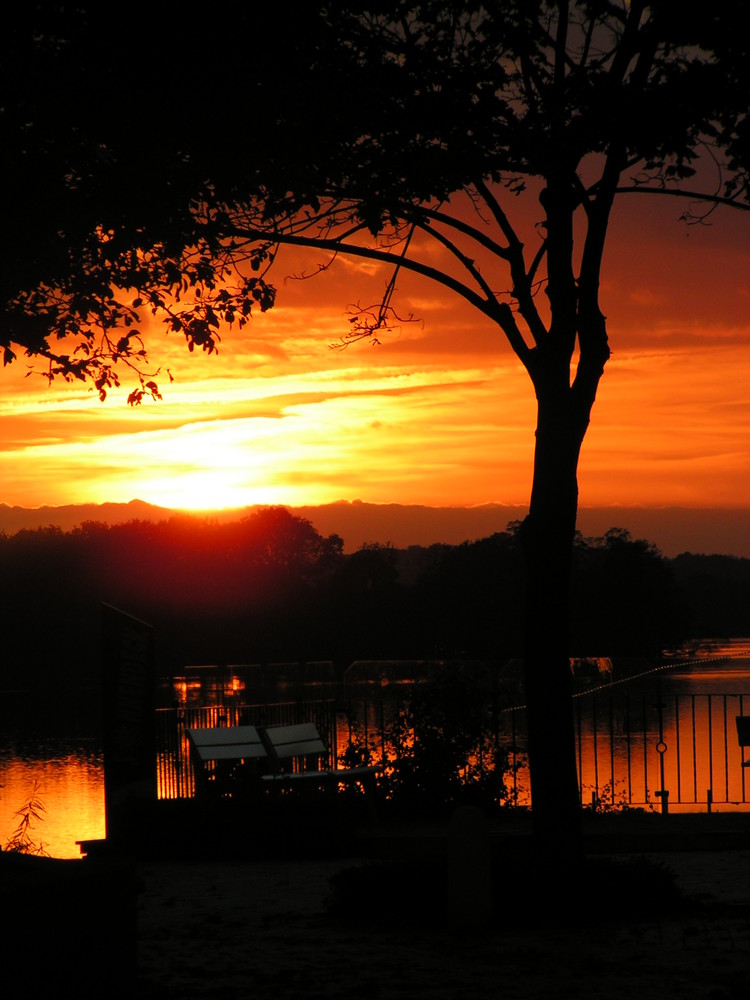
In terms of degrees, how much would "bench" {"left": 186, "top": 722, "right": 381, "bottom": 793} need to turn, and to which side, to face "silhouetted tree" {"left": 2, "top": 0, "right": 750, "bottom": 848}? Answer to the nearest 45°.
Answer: approximately 45° to its right
